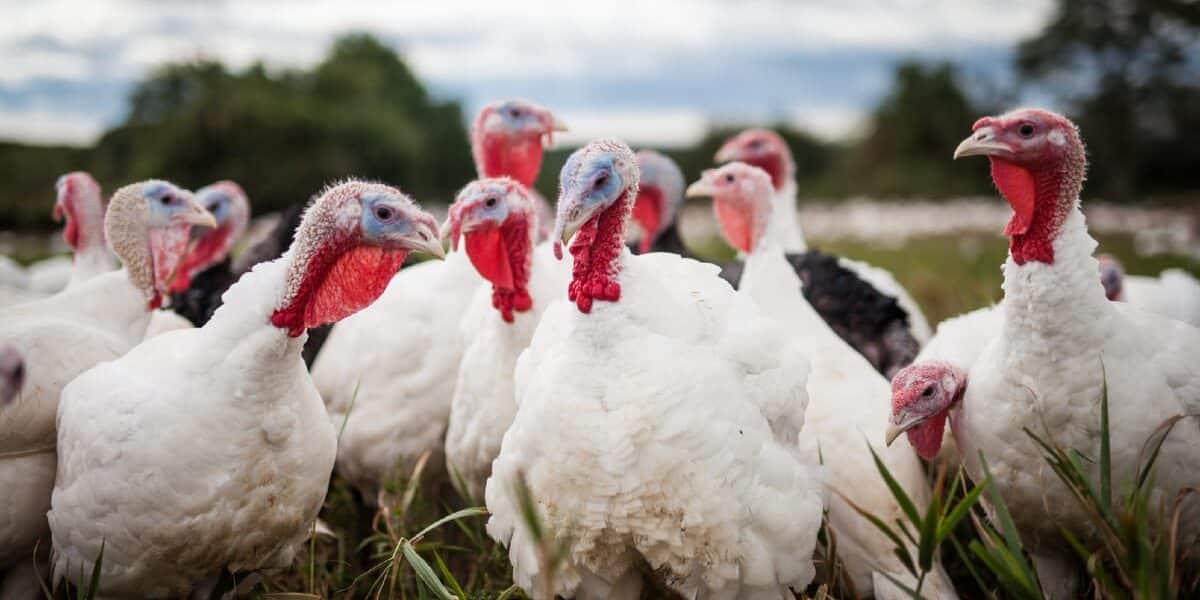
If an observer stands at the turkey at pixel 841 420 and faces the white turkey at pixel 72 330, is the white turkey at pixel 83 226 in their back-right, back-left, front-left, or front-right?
front-right

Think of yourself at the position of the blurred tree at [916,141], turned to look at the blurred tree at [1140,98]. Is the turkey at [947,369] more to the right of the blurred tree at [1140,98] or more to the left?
right

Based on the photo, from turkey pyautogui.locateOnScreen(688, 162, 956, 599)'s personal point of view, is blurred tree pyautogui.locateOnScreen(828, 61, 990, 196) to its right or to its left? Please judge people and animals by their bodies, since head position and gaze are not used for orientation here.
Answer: on its right

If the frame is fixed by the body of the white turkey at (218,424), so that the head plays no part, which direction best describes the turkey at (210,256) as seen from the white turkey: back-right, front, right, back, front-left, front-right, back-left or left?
back-left

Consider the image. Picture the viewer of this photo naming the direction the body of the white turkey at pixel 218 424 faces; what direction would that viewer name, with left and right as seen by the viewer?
facing the viewer and to the right of the viewer

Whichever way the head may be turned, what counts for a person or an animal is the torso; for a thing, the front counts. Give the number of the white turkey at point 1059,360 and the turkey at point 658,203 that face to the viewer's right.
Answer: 0

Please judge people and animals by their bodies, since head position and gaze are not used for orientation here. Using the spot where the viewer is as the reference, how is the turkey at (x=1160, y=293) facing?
facing to the left of the viewer

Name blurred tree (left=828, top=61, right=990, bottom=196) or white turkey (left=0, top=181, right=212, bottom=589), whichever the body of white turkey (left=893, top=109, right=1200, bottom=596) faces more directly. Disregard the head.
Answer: the white turkey

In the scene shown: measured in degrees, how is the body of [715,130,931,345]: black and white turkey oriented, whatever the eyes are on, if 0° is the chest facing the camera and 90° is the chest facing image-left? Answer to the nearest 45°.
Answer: approximately 90°

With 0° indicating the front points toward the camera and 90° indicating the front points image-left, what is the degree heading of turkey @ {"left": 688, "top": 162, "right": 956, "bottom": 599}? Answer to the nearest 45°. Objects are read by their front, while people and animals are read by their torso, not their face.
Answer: approximately 90°

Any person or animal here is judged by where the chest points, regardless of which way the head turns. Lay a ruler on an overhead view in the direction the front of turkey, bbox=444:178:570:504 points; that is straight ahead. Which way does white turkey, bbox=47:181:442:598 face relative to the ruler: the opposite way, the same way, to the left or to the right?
to the left
